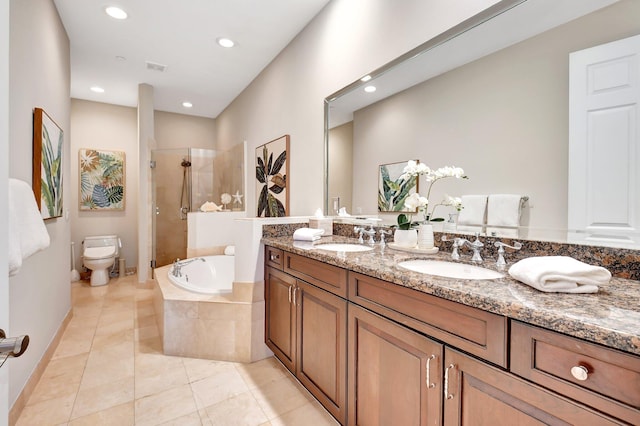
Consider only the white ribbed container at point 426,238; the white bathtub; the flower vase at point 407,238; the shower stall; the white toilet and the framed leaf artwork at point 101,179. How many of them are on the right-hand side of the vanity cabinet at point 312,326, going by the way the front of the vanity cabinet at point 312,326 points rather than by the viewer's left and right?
4

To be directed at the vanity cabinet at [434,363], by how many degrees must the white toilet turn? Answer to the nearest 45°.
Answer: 0° — it already faces it

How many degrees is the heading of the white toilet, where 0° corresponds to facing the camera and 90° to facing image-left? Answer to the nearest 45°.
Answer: approximately 0°

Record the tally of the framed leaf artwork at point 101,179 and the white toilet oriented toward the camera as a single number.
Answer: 2

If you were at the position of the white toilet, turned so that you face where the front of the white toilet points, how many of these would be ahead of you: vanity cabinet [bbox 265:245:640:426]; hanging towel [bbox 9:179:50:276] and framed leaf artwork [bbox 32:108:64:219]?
3

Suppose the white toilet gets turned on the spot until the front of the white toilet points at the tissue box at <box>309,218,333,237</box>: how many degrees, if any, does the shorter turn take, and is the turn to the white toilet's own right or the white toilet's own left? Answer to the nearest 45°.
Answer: approximately 45° to the white toilet's own left

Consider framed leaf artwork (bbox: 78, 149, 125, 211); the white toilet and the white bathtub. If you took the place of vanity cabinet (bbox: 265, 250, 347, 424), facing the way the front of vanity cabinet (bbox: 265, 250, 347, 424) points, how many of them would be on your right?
3

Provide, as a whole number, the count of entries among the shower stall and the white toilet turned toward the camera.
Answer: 2

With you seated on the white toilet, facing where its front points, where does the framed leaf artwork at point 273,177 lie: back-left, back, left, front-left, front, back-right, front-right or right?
front-left

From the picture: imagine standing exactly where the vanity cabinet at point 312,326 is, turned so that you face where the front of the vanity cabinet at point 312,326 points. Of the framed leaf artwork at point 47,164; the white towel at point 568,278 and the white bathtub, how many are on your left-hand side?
1

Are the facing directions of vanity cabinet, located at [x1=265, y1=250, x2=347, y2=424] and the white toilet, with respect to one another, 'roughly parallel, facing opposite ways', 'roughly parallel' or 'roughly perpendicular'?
roughly perpendicular
